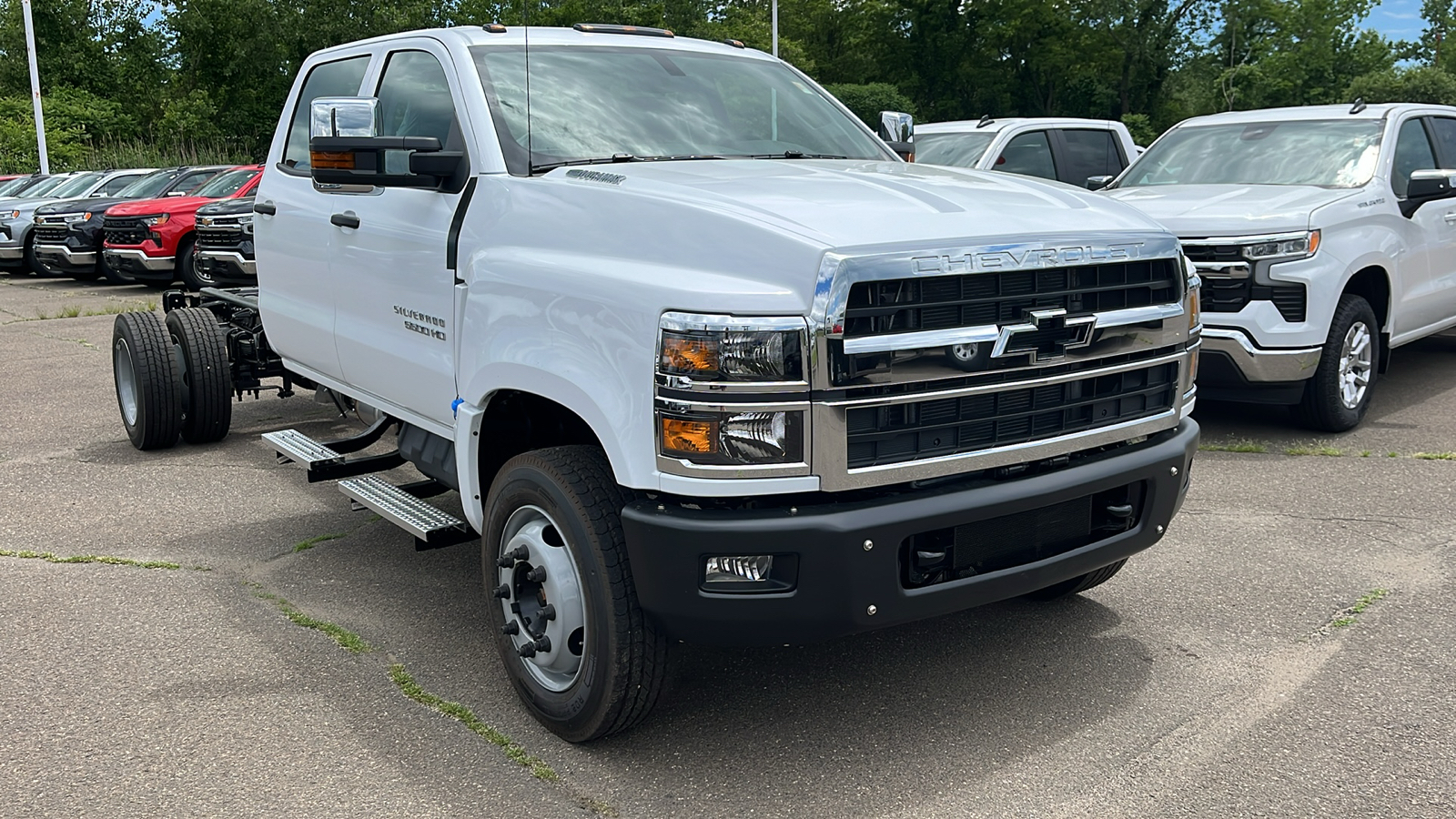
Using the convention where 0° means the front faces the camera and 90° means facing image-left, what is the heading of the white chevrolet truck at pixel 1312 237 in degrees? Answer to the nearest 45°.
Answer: approximately 45°

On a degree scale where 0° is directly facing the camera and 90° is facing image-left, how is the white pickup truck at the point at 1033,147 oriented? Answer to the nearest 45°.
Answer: approximately 45°

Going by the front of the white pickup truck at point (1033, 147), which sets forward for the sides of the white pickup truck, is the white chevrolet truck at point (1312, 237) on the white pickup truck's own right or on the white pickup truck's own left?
on the white pickup truck's own left

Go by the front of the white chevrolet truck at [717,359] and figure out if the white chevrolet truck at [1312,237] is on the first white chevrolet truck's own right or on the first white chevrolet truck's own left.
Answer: on the first white chevrolet truck's own left

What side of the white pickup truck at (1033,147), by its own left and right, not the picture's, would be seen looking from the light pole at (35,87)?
right

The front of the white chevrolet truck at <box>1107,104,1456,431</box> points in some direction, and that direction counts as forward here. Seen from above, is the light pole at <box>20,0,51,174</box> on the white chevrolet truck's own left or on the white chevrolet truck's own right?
on the white chevrolet truck's own right
